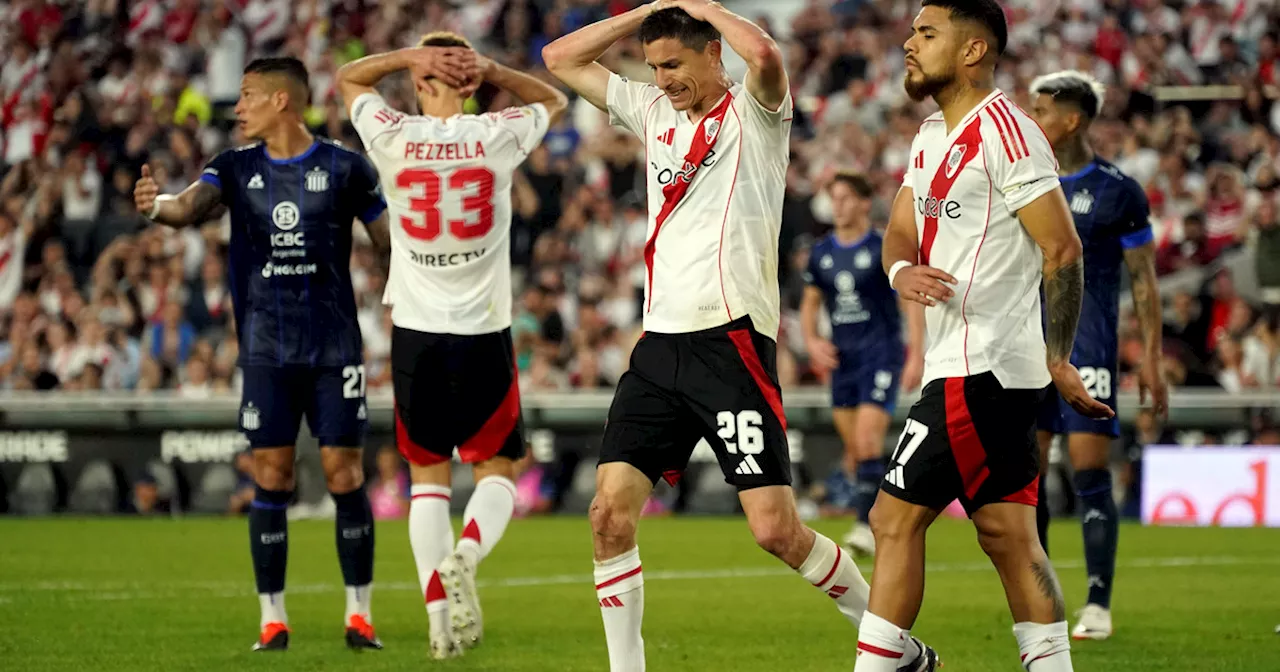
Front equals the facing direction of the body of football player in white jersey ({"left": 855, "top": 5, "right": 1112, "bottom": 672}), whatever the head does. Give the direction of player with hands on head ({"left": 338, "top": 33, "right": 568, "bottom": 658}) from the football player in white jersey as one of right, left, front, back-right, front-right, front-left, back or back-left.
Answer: right

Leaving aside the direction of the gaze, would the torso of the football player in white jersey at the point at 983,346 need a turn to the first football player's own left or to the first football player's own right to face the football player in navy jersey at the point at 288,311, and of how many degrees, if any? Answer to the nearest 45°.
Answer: approximately 90° to the first football player's own right

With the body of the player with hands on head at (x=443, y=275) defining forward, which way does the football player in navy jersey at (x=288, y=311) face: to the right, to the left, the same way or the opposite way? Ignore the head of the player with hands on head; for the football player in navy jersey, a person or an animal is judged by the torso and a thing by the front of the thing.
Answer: the opposite way

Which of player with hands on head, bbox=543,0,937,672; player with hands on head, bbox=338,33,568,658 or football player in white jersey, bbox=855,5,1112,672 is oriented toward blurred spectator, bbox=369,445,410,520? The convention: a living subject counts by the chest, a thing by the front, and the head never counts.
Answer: player with hands on head, bbox=338,33,568,658

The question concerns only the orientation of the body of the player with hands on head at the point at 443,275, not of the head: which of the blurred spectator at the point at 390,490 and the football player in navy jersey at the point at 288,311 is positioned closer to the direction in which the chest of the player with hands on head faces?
the blurred spectator

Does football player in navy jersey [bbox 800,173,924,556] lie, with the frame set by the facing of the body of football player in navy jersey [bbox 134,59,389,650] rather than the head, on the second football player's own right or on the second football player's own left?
on the second football player's own left

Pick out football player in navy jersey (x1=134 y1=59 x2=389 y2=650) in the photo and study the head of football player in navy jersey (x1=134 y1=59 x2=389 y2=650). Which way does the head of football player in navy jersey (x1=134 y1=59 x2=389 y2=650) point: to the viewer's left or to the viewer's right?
to the viewer's left

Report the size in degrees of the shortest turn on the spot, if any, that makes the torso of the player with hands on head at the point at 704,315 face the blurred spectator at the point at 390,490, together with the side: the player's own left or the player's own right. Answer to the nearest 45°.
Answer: approximately 135° to the player's own right

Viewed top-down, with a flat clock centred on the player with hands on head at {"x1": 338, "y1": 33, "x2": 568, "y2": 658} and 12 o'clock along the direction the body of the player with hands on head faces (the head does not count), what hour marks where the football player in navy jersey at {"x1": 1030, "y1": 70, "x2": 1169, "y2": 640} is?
The football player in navy jersey is roughly at 3 o'clock from the player with hands on head.

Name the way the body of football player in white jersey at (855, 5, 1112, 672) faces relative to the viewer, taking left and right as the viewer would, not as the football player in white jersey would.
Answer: facing the viewer and to the left of the viewer

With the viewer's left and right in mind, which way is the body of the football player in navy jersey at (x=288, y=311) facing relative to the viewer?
facing the viewer

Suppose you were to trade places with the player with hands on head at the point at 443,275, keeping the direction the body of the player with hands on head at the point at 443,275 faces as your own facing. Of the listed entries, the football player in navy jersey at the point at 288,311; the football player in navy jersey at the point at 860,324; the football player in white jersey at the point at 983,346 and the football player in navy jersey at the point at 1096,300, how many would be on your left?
1

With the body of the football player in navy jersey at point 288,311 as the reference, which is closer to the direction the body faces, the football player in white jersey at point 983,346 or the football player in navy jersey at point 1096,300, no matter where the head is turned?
the football player in white jersey

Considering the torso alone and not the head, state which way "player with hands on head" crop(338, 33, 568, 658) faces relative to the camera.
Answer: away from the camera

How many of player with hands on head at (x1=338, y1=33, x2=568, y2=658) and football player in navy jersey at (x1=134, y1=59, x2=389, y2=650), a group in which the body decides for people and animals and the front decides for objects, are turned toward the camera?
1

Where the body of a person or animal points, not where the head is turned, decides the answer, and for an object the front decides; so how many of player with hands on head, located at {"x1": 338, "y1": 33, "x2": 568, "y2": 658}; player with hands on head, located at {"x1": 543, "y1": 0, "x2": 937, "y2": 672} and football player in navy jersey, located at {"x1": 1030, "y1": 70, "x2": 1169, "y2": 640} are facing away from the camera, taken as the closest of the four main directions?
1

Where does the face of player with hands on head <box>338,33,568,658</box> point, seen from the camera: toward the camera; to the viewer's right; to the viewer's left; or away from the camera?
away from the camera
